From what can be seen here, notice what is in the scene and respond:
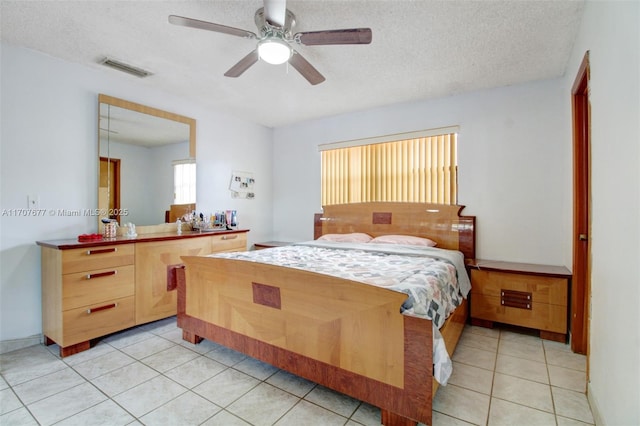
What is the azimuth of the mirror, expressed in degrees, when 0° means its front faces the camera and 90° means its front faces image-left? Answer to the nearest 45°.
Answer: approximately 315°

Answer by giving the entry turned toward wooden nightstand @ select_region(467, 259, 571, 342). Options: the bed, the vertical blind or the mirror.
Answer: the mirror

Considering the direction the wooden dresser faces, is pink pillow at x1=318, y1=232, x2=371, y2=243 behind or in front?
in front

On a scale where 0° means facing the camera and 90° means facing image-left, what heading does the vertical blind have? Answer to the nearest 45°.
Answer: approximately 45°

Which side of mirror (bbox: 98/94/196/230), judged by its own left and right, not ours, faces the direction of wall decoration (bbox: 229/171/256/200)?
left

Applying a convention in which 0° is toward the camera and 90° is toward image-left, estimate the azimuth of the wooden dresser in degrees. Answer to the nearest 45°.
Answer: approximately 315°

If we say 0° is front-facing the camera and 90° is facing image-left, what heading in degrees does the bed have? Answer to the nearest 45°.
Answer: approximately 45°

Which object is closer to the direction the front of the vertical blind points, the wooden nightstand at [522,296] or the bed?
the bed

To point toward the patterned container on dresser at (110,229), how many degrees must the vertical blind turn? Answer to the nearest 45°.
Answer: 0° — it already faces it

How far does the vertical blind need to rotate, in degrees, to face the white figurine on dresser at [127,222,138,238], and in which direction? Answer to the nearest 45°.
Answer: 0° — it already faces it

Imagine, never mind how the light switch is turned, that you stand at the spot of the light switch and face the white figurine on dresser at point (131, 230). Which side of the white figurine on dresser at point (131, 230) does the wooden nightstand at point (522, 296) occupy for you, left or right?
right
